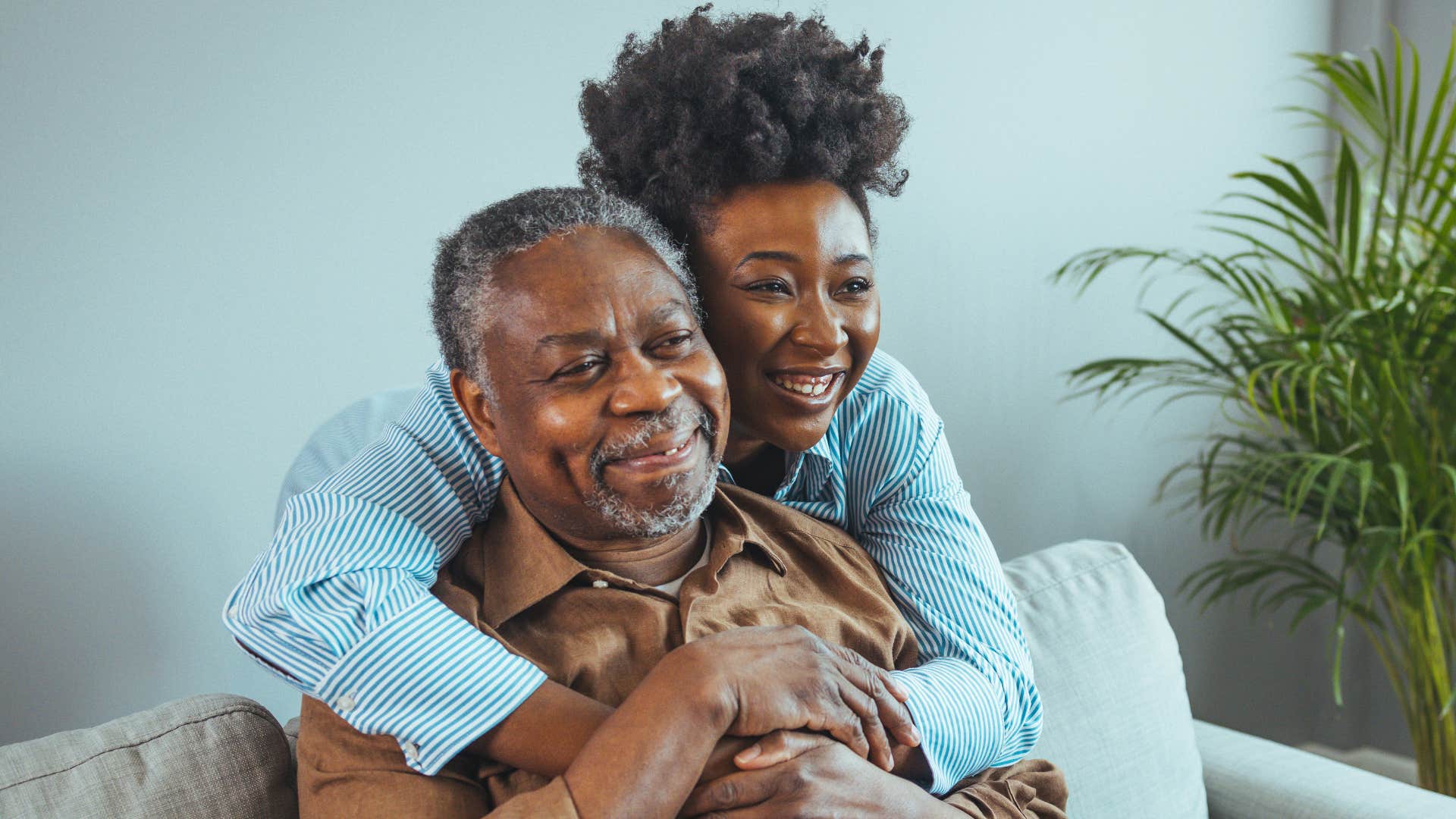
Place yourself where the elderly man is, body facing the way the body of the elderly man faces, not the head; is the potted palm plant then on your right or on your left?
on your left

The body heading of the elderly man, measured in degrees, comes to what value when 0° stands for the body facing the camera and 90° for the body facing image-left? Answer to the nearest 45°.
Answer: approximately 0°
